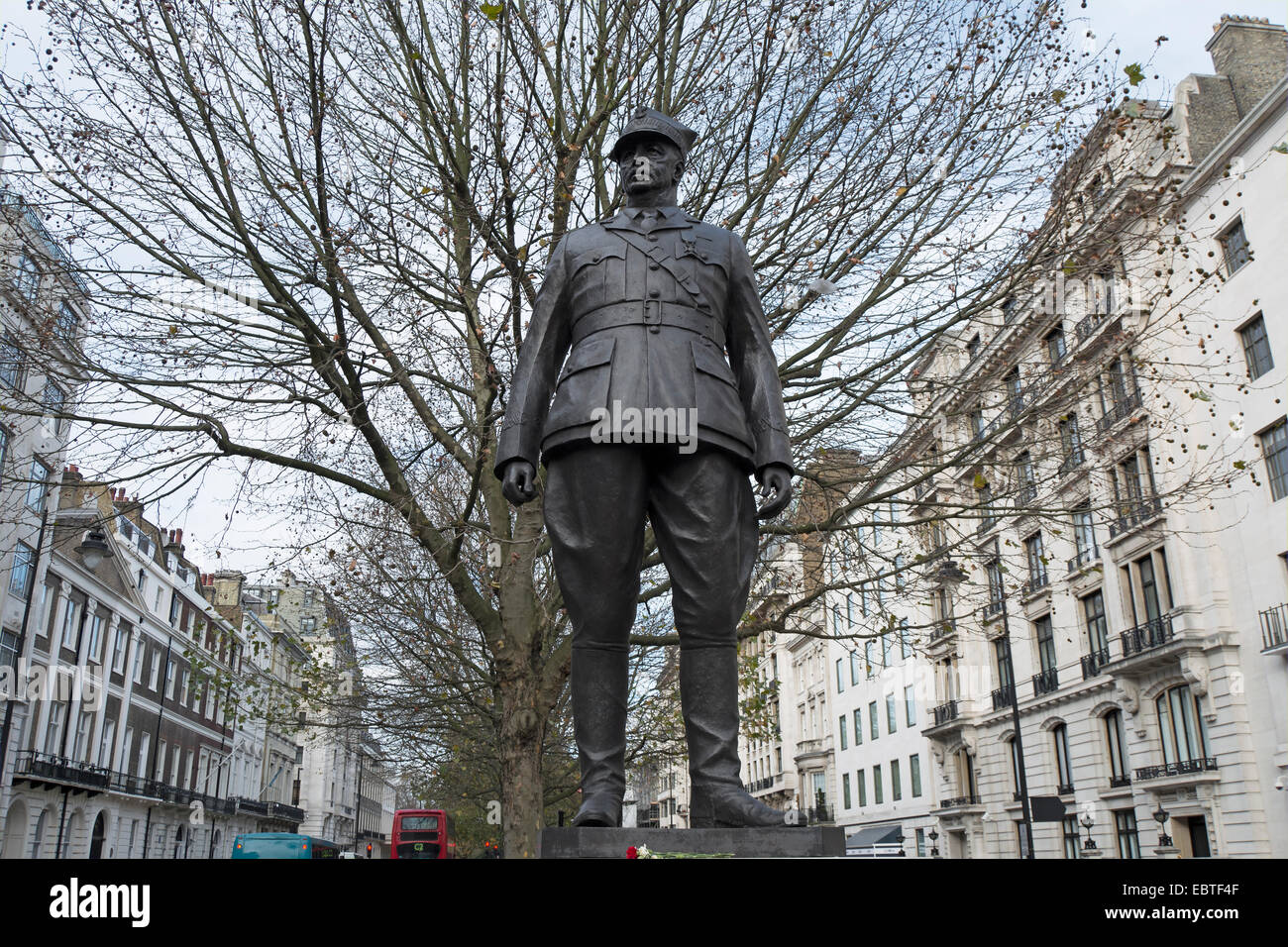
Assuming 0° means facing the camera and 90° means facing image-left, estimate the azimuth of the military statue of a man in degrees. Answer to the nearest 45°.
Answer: approximately 0°

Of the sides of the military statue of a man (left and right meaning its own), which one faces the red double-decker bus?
back
